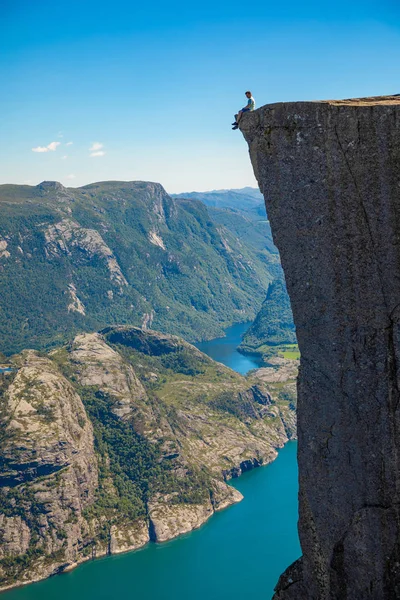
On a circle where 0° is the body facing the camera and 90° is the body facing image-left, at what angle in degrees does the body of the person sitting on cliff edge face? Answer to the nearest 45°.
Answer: approximately 90°
